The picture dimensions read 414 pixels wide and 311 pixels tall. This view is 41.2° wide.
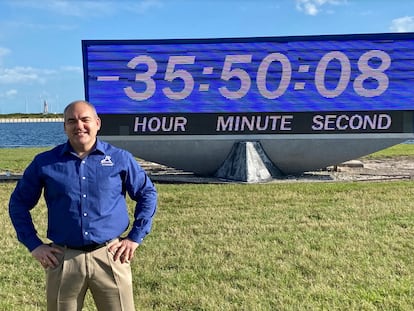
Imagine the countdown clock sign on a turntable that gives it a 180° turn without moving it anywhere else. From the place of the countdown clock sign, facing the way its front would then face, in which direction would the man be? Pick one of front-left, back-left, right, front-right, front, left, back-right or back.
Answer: back

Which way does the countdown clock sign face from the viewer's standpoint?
toward the camera
